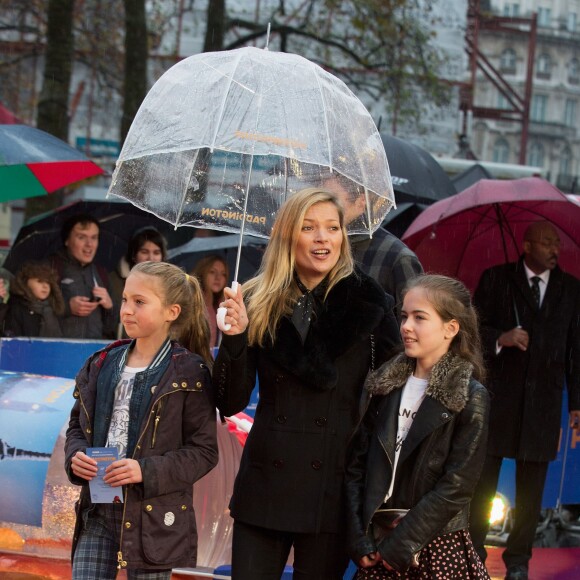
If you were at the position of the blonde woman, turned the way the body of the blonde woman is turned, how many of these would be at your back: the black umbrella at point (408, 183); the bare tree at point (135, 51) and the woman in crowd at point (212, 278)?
3

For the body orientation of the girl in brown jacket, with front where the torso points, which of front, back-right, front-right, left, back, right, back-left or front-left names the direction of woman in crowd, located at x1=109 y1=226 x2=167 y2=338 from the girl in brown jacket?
back-right

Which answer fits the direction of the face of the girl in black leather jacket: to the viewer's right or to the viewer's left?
to the viewer's left

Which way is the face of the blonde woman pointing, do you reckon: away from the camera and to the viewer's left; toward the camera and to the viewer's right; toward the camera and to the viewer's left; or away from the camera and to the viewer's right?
toward the camera and to the viewer's right

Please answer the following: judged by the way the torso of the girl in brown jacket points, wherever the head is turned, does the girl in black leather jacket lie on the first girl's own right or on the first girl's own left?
on the first girl's own left

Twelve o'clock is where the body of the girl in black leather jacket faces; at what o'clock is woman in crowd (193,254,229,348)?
The woman in crowd is roughly at 4 o'clock from the girl in black leather jacket.

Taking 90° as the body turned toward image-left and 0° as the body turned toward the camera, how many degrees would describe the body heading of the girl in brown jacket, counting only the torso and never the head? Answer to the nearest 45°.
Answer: approximately 45°

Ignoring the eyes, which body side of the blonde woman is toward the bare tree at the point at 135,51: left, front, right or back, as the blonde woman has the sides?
back

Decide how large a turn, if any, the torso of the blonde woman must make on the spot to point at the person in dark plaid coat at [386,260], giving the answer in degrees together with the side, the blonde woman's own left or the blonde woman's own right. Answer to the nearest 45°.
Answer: approximately 180°

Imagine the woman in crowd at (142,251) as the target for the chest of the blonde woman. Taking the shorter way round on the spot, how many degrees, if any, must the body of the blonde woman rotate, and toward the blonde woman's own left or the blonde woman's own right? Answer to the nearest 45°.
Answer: approximately 180°

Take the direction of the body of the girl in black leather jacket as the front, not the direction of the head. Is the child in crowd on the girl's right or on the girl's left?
on the girl's right
